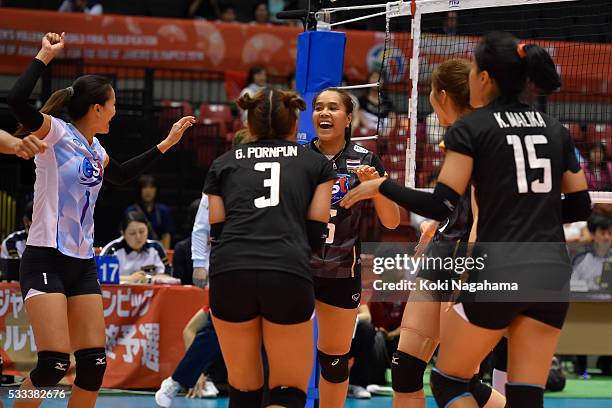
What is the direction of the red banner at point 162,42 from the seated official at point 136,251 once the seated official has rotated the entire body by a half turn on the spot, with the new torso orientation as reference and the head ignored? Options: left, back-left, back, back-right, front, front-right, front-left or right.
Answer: front

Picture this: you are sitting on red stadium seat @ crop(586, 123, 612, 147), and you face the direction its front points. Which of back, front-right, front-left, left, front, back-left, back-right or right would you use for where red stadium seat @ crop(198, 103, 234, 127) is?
right

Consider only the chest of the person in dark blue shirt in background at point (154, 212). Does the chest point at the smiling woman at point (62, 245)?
yes

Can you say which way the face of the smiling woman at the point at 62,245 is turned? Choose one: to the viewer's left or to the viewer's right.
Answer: to the viewer's right

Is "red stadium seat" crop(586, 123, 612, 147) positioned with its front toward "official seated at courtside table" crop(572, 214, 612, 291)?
yes

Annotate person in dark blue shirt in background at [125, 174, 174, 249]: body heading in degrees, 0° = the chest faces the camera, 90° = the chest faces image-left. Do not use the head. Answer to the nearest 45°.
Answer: approximately 0°

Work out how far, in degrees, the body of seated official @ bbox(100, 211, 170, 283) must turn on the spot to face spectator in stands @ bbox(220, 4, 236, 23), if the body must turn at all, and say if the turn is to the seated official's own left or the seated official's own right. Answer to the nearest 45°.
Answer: approximately 180°

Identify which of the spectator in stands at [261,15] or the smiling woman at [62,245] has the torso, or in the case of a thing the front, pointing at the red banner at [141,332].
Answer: the spectator in stands

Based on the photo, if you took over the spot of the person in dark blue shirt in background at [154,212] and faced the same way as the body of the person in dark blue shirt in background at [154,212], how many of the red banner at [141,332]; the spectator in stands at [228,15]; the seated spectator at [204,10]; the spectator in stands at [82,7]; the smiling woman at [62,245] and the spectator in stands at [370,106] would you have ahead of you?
2

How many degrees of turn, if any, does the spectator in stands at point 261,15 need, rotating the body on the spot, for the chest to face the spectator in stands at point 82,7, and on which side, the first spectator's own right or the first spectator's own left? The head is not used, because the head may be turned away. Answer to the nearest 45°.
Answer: approximately 90° to the first spectator's own right

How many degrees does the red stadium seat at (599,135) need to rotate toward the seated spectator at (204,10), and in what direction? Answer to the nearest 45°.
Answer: approximately 90° to its right

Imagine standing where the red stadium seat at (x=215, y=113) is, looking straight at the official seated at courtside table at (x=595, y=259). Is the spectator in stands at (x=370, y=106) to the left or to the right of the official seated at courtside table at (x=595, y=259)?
left

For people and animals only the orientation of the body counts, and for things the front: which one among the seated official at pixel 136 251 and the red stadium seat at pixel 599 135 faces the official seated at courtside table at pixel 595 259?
the red stadium seat

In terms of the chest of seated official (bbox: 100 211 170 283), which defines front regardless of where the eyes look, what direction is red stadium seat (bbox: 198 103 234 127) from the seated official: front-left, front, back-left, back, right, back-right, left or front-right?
back

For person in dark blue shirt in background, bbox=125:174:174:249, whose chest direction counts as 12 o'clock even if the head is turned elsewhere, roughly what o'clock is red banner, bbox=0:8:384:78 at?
The red banner is roughly at 6 o'clock from the person in dark blue shirt in background.

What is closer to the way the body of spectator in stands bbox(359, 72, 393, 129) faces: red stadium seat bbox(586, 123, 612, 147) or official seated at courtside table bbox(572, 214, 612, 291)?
the official seated at courtside table
